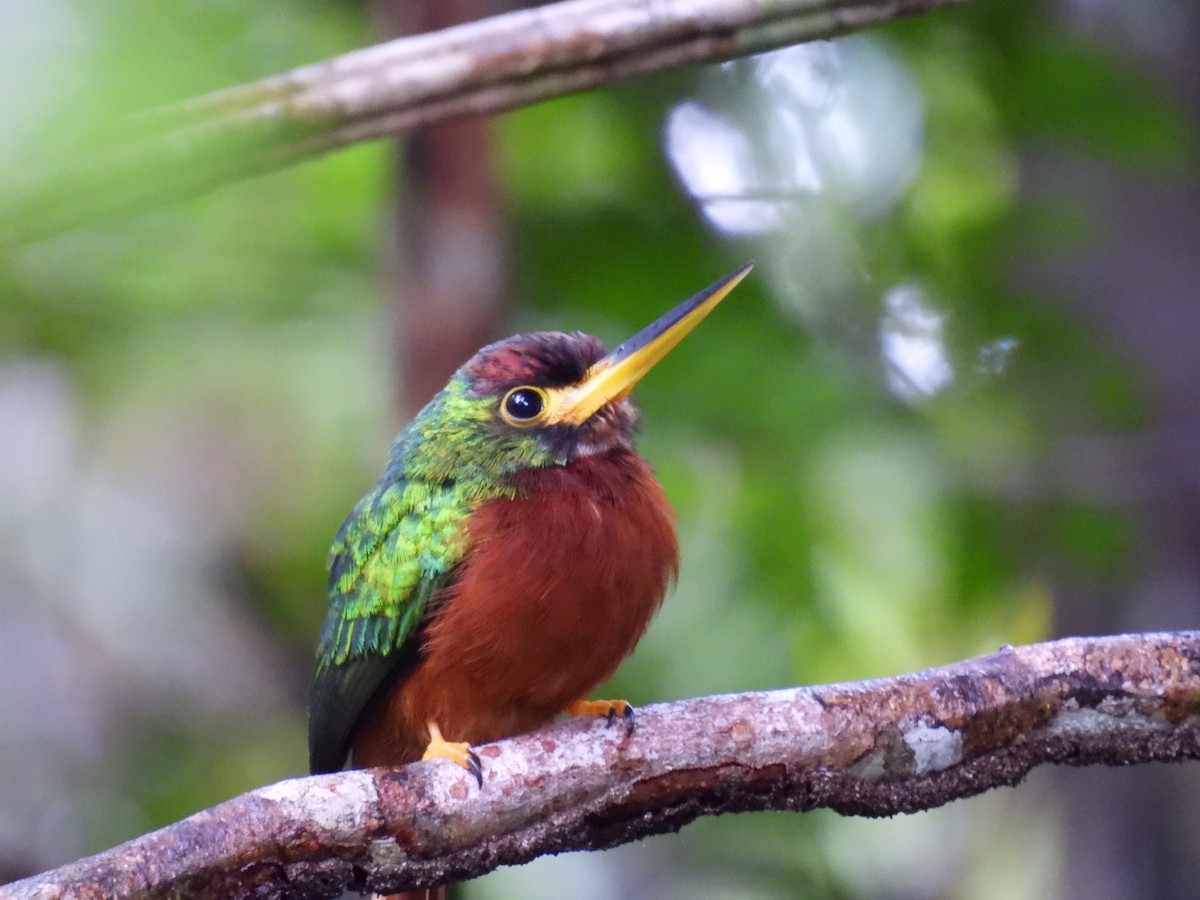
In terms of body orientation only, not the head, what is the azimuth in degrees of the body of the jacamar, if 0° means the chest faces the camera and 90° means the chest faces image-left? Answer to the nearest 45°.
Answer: approximately 315°
